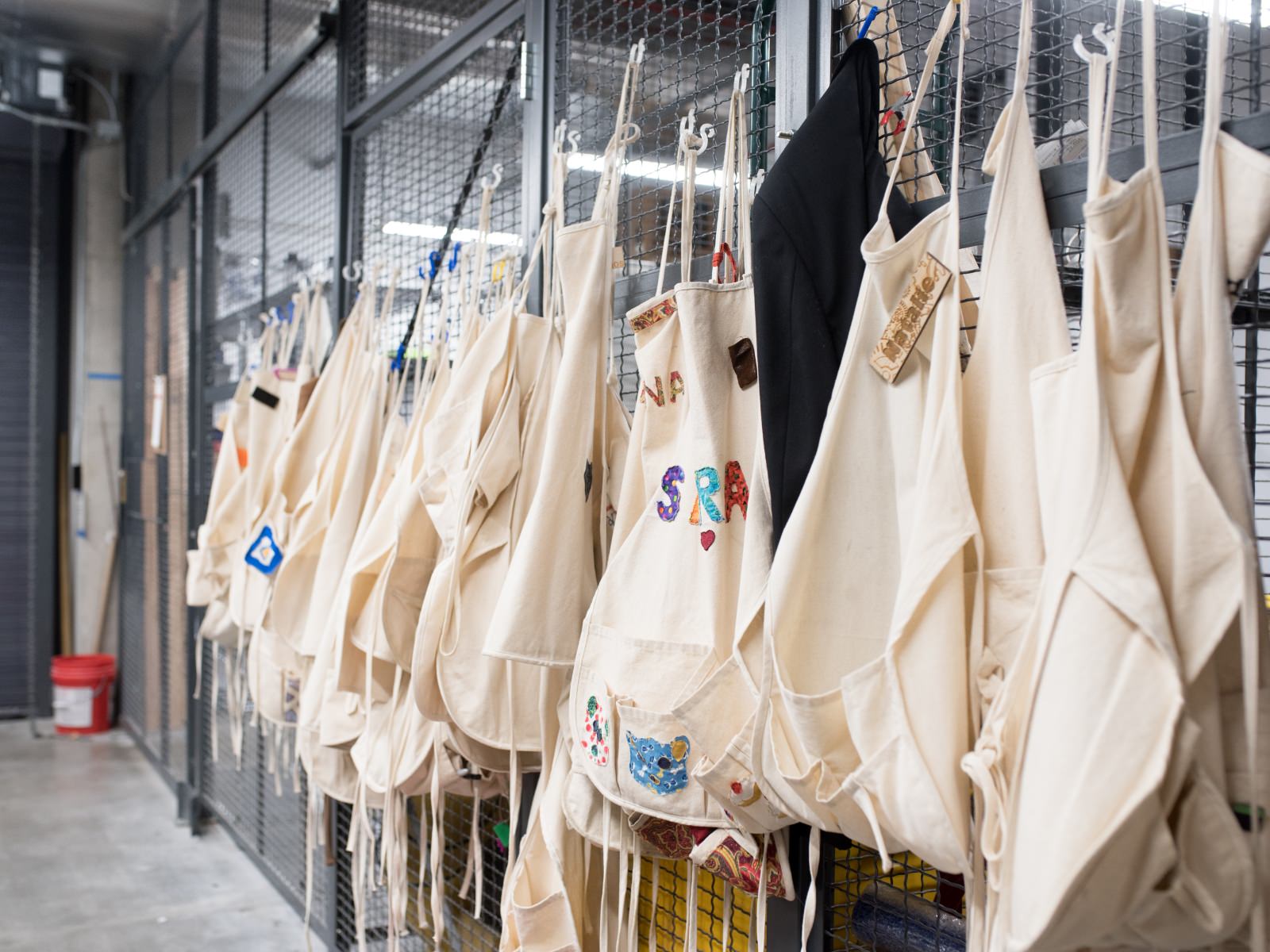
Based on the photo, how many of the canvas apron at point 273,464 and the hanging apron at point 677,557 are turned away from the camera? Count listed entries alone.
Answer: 0

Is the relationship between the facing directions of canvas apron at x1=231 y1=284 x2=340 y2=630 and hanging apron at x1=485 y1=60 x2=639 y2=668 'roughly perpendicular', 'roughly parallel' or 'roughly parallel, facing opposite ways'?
roughly parallel

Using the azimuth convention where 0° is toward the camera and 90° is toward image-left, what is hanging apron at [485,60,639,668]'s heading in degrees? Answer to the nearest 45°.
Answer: approximately 45°

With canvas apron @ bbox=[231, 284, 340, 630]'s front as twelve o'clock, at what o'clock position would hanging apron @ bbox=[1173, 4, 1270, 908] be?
The hanging apron is roughly at 10 o'clock from the canvas apron.

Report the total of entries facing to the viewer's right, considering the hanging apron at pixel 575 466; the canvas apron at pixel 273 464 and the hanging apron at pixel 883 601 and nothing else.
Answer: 0

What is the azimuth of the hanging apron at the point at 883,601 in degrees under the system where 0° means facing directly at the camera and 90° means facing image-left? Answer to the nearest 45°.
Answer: approximately 45°

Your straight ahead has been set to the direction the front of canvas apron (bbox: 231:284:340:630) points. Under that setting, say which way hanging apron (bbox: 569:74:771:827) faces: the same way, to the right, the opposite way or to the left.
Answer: the same way

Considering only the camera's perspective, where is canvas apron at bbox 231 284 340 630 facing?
facing the viewer and to the left of the viewer

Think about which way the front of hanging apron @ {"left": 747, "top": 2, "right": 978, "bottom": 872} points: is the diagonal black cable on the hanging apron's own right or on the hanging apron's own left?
on the hanging apron's own right

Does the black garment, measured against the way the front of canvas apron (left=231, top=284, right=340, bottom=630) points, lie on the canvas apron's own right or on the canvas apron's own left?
on the canvas apron's own left

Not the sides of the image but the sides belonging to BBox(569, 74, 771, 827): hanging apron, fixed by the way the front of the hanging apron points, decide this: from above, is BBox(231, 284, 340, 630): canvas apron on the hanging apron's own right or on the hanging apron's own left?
on the hanging apron's own right

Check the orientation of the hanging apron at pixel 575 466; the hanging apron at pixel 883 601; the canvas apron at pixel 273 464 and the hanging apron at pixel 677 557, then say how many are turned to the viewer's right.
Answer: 0
